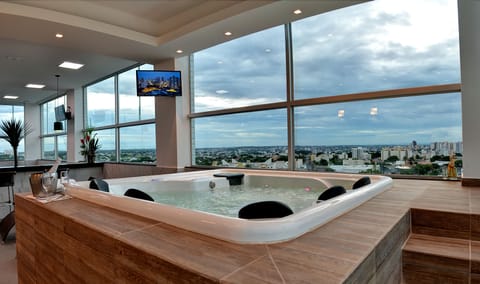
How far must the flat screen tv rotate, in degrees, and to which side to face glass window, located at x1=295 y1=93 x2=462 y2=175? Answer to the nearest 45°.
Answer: approximately 45° to its left

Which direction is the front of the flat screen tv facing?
toward the camera

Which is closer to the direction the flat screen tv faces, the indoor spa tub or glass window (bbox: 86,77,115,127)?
the indoor spa tub

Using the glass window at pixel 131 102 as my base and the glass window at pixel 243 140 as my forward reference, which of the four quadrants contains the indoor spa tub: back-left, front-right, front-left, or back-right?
front-right

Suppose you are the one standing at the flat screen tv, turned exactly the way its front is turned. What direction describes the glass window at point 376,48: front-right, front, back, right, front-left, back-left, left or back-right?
front-left

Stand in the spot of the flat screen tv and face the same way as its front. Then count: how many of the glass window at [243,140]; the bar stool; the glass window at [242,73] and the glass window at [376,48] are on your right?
1

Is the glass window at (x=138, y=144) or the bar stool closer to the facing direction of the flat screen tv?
the bar stool

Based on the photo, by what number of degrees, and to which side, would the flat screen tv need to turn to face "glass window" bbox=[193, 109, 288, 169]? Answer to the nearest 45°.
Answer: approximately 45° to its left

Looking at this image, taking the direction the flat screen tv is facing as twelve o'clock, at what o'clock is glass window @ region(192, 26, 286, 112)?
The glass window is roughly at 10 o'clock from the flat screen tv.

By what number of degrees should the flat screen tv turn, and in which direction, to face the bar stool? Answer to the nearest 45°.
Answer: approximately 90° to its right

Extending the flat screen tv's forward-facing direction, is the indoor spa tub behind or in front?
in front
